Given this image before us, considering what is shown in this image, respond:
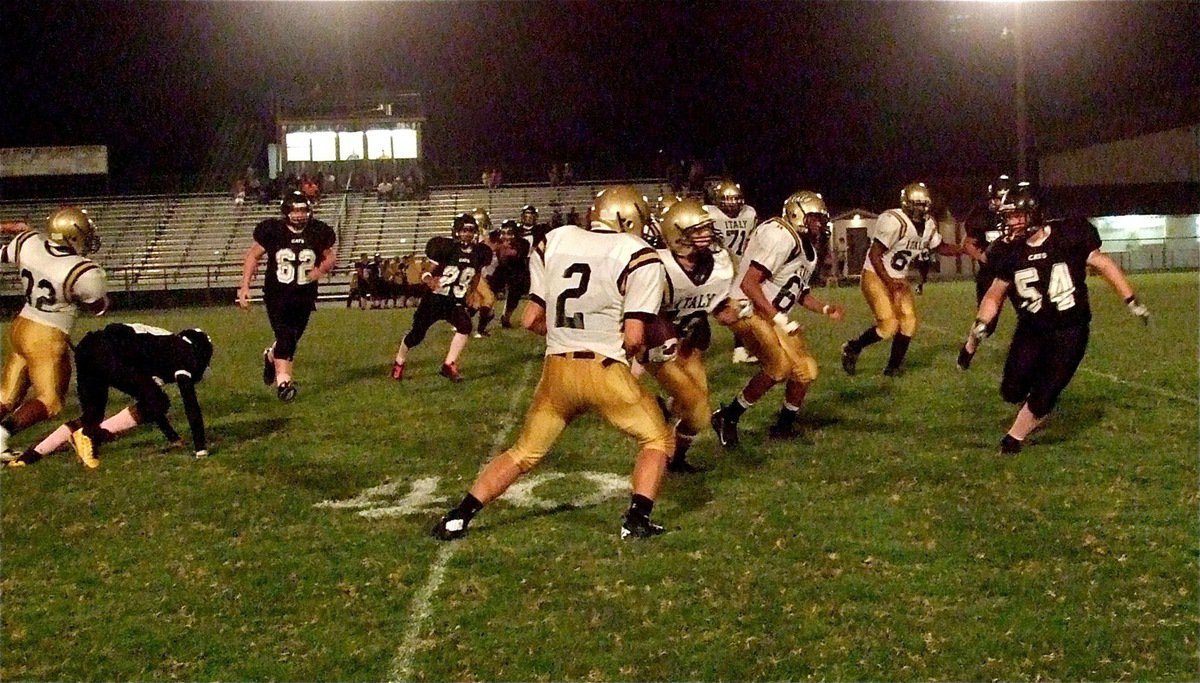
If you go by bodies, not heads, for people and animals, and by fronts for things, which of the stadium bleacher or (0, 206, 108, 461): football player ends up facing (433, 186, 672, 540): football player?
the stadium bleacher

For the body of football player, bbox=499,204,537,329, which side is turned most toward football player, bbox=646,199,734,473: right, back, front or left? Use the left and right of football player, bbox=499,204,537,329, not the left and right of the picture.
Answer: front

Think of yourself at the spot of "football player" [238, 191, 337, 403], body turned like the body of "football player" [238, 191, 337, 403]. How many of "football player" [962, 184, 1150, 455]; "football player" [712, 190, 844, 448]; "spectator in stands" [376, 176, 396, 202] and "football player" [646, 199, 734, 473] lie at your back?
1

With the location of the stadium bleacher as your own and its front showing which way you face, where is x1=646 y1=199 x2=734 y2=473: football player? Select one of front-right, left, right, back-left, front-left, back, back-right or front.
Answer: front

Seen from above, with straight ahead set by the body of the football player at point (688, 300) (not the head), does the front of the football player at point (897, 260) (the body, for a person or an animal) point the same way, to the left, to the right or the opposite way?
the same way

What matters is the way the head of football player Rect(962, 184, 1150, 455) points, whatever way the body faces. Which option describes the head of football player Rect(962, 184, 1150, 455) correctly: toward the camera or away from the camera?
toward the camera

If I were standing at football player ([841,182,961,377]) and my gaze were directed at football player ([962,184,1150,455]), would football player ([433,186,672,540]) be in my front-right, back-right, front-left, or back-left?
front-right

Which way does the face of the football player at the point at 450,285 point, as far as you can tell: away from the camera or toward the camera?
toward the camera

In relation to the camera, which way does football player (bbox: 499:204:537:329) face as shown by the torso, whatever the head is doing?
toward the camera

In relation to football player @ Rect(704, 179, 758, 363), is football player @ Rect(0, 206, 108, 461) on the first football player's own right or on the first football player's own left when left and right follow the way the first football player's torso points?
on the first football player's own right

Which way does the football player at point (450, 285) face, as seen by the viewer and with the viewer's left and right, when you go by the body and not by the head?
facing the viewer

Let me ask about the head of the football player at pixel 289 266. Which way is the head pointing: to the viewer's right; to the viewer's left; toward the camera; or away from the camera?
toward the camera

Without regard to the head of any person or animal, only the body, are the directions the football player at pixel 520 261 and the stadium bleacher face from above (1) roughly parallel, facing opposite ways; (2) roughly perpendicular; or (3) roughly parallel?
roughly parallel

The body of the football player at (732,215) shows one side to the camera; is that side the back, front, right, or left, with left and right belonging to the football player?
front

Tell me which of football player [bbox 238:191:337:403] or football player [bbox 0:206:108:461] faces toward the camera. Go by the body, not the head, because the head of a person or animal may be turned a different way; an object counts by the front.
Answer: football player [bbox 238:191:337:403]

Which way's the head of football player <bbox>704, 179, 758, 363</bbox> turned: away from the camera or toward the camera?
toward the camera

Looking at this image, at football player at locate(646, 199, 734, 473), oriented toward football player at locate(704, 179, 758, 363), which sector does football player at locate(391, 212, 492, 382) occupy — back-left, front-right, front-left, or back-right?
front-left

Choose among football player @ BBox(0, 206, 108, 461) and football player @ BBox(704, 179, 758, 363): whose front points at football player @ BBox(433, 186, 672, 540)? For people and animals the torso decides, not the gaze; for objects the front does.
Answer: football player @ BBox(704, 179, 758, 363)
